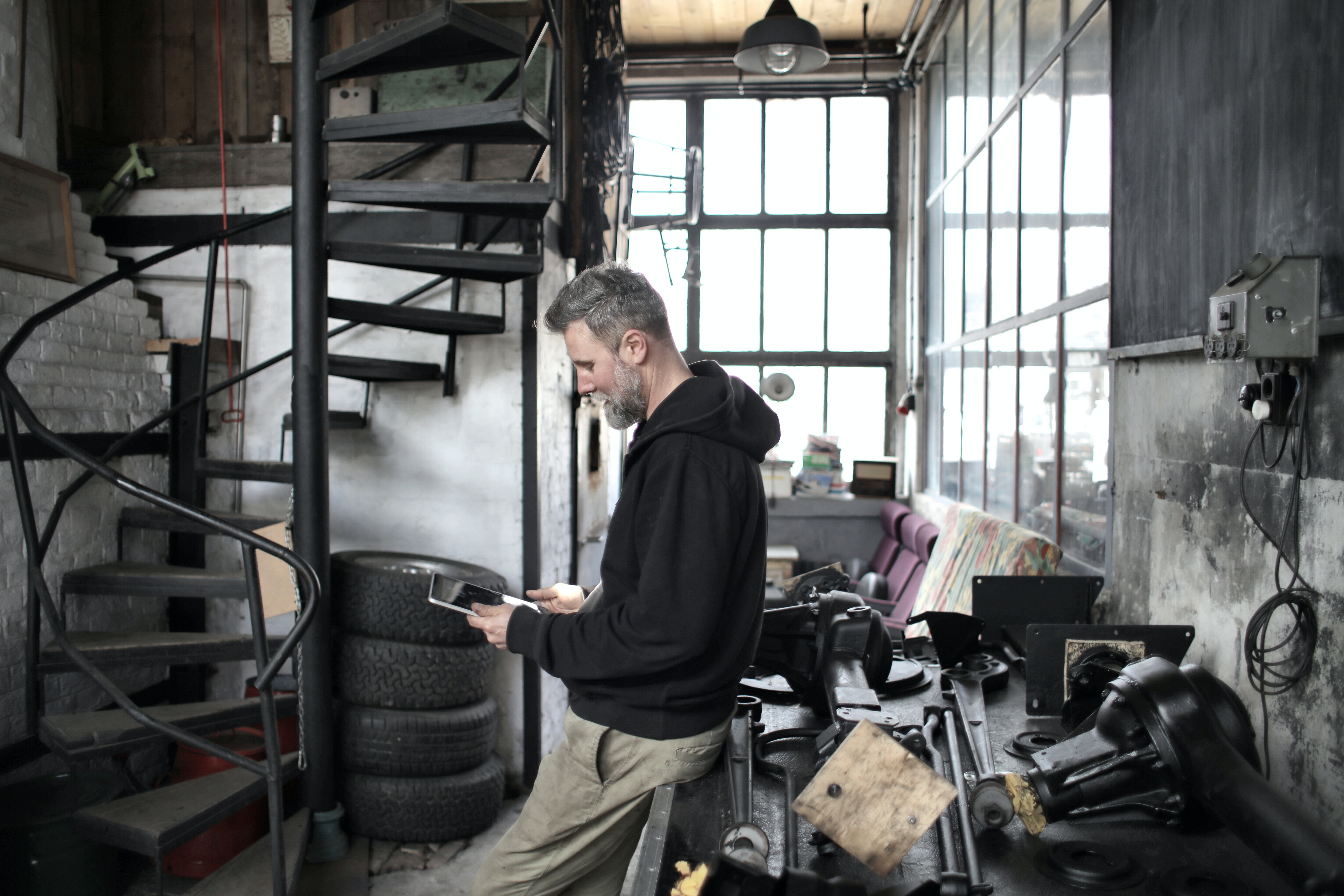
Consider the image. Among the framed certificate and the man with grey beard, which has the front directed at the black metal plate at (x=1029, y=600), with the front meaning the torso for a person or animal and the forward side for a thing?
the framed certificate

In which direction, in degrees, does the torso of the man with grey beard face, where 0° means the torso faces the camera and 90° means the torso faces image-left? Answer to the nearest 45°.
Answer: approximately 90°

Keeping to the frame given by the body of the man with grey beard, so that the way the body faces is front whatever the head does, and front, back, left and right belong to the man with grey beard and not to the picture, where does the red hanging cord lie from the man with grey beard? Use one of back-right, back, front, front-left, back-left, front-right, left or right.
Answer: front-right

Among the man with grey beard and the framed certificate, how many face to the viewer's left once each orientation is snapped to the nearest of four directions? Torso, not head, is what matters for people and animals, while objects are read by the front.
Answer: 1

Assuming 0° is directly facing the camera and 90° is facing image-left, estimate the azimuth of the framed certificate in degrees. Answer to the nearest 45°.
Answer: approximately 315°

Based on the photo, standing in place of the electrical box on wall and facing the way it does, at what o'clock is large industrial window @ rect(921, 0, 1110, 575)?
The large industrial window is roughly at 4 o'clock from the electrical box on wall.

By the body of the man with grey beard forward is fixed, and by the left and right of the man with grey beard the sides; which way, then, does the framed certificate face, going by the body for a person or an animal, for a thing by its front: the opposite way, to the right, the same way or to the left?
the opposite way

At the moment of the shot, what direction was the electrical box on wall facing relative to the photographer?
facing the viewer and to the left of the viewer

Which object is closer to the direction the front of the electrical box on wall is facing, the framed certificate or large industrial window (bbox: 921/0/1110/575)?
the framed certificate

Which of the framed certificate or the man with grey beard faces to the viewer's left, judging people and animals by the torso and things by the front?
the man with grey beard

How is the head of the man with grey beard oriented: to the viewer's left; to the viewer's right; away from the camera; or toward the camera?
to the viewer's left

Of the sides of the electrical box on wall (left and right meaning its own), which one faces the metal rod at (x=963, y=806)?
front

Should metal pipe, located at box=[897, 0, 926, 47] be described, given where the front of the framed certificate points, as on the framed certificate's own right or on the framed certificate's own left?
on the framed certificate's own left

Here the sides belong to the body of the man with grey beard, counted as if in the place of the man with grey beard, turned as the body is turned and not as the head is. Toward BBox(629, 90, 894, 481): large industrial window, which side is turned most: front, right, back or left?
right

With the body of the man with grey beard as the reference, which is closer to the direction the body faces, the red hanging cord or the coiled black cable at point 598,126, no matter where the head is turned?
the red hanging cord

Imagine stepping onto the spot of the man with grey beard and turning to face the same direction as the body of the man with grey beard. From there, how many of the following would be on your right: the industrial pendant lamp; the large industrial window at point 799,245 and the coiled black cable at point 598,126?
3

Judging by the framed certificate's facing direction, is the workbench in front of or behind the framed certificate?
in front

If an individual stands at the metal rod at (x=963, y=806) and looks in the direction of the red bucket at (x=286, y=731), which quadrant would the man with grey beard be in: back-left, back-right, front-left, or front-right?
front-left

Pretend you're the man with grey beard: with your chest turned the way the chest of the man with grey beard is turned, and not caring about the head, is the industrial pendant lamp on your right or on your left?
on your right
